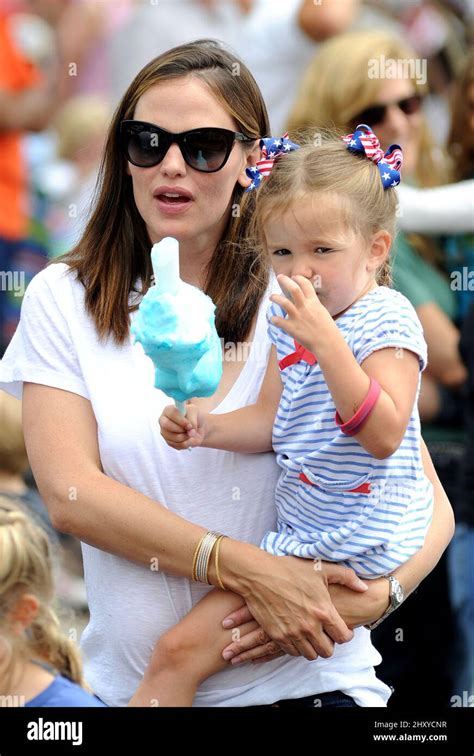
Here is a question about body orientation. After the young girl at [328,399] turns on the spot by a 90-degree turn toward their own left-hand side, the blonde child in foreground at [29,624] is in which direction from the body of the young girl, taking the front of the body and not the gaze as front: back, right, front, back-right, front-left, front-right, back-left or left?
back

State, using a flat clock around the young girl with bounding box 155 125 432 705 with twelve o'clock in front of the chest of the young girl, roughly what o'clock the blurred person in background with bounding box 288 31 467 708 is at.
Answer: The blurred person in background is roughly at 5 o'clock from the young girl.

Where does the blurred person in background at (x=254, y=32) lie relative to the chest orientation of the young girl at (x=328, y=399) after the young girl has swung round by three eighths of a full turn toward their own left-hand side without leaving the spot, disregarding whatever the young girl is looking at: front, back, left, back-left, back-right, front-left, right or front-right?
left

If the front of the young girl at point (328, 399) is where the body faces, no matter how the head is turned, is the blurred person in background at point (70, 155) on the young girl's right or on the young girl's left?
on the young girl's right

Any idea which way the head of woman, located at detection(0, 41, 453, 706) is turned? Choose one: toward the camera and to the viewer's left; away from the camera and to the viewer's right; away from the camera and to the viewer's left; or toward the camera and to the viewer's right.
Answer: toward the camera and to the viewer's left

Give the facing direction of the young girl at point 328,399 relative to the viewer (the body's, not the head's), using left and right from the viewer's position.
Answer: facing the viewer and to the left of the viewer
